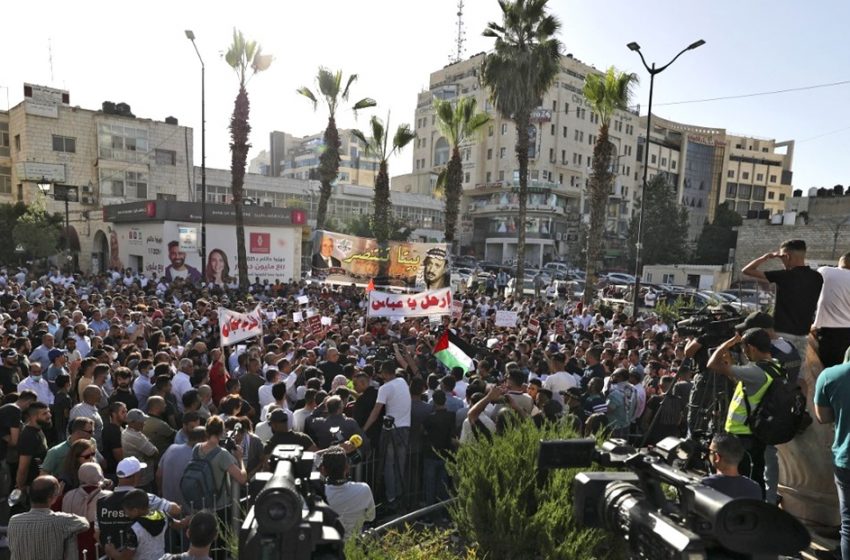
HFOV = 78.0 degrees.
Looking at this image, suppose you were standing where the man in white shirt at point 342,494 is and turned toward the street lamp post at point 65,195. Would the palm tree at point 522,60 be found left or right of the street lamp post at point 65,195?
right

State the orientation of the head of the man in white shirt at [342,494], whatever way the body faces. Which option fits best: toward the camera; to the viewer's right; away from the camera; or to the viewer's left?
away from the camera

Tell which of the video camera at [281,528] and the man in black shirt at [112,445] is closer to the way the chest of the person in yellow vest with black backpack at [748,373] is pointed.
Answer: the man in black shirt

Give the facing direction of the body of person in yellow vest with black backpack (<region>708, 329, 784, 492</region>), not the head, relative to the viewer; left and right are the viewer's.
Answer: facing to the left of the viewer

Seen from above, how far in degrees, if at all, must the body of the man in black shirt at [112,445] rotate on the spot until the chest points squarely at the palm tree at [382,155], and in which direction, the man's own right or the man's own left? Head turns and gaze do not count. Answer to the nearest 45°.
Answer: approximately 45° to the man's own left

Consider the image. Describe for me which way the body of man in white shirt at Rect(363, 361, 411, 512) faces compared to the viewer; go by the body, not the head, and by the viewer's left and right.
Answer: facing away from the viewer and to the left of the viewer

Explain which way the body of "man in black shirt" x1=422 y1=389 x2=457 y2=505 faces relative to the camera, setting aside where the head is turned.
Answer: away from the camera

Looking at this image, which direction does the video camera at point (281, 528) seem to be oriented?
away from the camera

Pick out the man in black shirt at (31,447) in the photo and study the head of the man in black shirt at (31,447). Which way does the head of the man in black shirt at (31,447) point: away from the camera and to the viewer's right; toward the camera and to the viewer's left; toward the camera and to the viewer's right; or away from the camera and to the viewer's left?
toward the camera and to the viewer's right

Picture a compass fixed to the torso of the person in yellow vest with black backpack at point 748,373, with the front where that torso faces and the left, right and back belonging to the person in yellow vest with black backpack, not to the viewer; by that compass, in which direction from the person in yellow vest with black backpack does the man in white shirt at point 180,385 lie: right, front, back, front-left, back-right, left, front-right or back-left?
front

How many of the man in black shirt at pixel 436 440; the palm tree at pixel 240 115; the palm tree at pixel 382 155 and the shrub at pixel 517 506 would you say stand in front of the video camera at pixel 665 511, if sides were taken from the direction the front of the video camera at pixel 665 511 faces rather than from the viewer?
4

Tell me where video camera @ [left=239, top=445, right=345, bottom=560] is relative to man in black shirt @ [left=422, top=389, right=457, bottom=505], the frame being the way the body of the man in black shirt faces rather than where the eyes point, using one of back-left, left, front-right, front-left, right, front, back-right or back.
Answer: back
